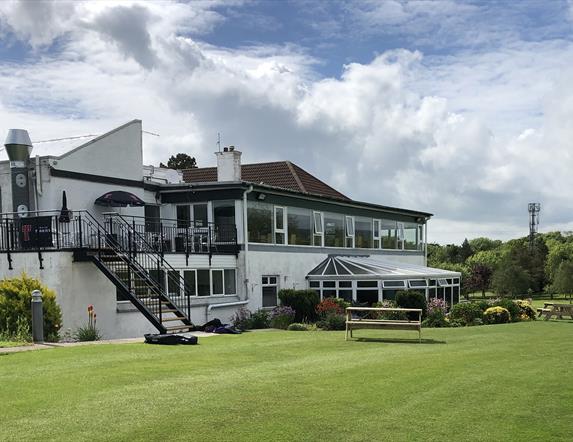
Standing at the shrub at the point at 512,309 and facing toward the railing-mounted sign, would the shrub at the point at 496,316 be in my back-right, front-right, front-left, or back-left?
front-left

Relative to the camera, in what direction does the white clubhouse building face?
facing the viewer and to the right of the viewer

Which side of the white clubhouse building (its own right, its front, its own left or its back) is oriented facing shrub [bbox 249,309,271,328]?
front

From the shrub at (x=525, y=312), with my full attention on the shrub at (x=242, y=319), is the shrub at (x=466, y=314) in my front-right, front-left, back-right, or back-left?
front-left

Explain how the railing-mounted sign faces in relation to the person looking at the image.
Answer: facing the viewer

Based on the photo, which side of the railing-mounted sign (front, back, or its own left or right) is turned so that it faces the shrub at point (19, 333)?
front
